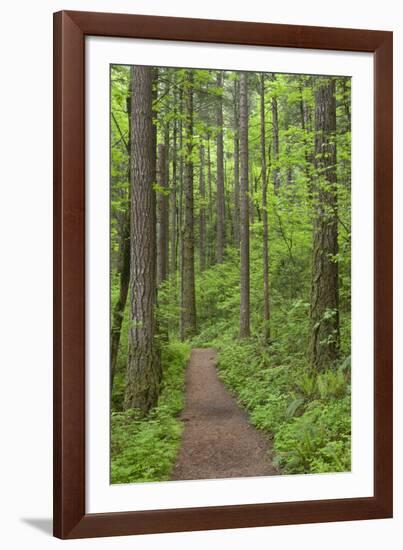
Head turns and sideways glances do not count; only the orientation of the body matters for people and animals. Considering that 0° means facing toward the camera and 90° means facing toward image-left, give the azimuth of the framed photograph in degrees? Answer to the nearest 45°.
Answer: approximately 315°
